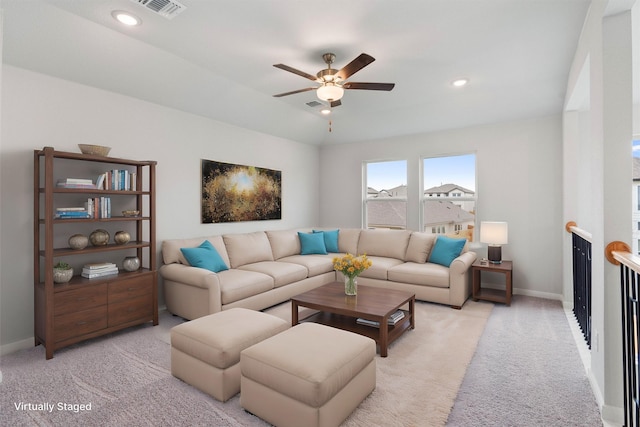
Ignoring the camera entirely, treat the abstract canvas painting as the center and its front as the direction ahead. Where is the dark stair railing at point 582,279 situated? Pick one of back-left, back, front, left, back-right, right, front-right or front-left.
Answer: front

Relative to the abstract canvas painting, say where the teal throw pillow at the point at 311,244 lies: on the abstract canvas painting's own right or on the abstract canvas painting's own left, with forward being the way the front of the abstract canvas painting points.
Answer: on the abstract canvas painting's own left

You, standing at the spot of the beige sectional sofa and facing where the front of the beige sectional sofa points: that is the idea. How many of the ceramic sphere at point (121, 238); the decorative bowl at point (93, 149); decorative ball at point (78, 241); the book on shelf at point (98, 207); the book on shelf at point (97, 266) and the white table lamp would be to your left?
1

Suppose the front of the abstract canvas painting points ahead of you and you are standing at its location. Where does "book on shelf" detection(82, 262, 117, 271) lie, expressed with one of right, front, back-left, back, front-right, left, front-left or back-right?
right

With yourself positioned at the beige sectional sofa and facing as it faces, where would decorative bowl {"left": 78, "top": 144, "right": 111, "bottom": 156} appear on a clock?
The decorative bowl is roughly at 2 o'clock from the beige sectional sofa.

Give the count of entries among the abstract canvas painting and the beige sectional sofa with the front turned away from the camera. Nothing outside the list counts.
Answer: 0

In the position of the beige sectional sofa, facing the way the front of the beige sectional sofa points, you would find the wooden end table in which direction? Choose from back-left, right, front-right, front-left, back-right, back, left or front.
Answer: left

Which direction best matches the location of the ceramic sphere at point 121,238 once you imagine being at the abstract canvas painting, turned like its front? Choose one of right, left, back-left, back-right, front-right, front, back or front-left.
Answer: right

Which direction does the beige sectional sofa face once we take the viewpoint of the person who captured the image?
facing the viewer

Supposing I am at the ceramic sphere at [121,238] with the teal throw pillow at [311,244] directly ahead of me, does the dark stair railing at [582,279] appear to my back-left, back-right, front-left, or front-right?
front-right

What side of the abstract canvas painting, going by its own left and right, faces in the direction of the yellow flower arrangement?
front

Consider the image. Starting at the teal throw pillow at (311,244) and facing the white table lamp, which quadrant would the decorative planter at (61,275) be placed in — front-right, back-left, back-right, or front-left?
back-right

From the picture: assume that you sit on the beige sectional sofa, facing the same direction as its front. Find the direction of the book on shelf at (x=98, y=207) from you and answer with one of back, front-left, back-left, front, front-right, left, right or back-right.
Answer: front-right

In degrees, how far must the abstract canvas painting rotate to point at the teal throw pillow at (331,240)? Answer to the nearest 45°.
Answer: approximately 45° to its left

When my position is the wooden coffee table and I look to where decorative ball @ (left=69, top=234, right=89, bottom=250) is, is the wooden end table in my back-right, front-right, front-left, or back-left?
back-right

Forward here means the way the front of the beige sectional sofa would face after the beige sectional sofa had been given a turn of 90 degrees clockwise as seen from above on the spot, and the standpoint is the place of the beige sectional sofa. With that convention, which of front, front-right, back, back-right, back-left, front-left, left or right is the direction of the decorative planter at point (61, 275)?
front-left

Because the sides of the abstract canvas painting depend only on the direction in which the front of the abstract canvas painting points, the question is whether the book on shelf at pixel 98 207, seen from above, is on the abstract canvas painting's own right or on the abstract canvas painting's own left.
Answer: on the abstract canvas painting's own right

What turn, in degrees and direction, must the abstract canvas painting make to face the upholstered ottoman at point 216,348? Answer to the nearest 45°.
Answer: approximately 45° to its right

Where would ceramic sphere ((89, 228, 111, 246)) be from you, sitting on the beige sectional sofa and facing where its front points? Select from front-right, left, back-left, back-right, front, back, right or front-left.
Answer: front-right

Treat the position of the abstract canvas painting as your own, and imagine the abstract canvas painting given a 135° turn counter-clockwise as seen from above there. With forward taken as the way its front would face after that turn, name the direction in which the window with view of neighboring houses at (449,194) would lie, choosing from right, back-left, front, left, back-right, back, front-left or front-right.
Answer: right
